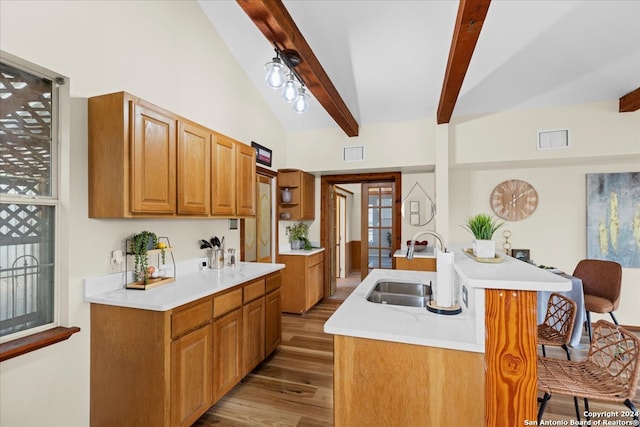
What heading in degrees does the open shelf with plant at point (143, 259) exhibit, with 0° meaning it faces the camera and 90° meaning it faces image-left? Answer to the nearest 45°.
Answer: approximately 315°

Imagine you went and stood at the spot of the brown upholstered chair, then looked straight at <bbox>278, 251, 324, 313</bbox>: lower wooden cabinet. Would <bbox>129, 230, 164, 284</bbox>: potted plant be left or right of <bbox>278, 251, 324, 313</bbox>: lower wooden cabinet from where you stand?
left

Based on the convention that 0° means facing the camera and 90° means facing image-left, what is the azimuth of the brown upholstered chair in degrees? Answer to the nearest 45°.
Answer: approximately 45°

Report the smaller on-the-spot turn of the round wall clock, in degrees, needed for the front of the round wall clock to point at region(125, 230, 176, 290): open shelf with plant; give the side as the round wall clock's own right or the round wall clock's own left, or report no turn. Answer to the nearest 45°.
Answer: approximately 45° to the round wall clock's own right

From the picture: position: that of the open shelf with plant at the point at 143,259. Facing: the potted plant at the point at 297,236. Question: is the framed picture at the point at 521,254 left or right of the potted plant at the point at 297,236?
right

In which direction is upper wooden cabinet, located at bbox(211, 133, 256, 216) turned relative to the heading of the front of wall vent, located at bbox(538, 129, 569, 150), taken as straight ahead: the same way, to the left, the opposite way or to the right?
to the left

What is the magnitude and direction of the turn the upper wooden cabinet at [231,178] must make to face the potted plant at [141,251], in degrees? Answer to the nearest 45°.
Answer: approximately 90° to its right

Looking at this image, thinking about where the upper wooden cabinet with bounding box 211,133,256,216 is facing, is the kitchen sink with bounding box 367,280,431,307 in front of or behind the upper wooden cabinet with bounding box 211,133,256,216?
in front

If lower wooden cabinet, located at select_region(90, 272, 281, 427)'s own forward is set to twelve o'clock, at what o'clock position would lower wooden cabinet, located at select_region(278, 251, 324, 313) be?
lower wooden cabinet, located at select_region(278, 251, 324, 313) is roughly at 9 o'clock from lower wooden cabinet, located at select_region(90, 272, 281, 427).

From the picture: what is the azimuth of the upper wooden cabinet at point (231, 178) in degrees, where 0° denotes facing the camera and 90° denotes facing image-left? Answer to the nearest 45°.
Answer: approximately 315°

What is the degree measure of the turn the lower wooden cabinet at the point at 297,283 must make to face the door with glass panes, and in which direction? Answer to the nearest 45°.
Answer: approximately 45° to its left
